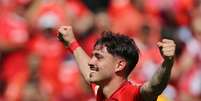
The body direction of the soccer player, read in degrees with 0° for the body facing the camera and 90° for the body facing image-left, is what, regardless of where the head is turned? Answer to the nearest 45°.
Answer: approximately 45°
